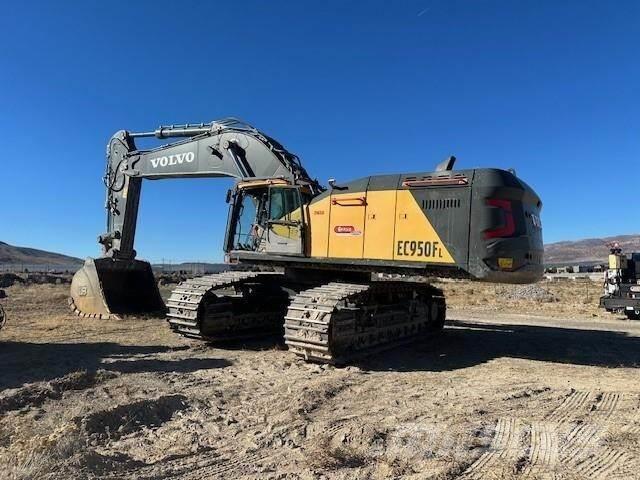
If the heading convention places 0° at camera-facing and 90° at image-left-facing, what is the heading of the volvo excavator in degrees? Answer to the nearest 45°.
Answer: approximately 135°

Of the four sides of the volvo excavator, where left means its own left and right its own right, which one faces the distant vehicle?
right
